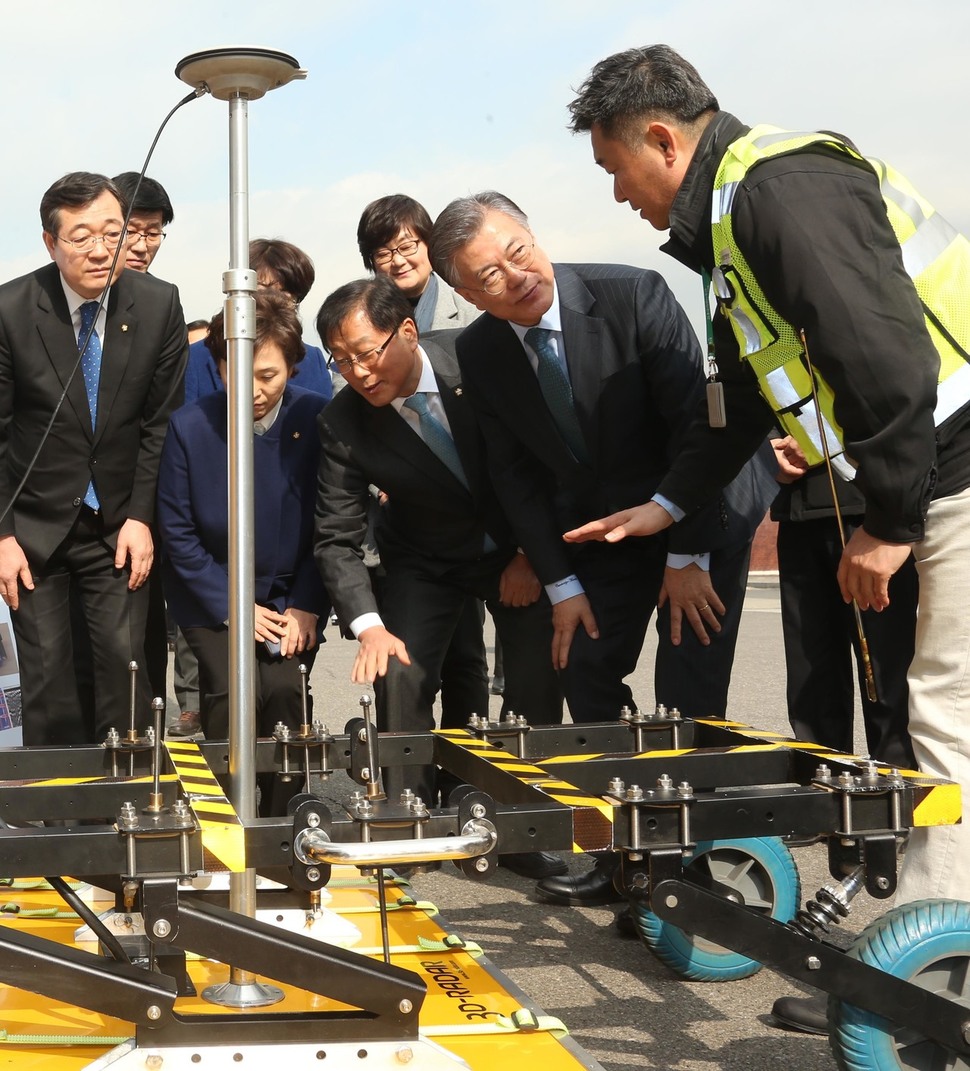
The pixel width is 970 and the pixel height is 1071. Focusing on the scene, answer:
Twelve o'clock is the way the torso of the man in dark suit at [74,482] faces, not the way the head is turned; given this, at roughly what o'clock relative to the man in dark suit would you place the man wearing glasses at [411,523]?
The man wearing glasses is roughly at 10 o'clock from the man in dark suit.

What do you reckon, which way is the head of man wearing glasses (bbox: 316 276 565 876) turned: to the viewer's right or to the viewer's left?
to the viewer's left

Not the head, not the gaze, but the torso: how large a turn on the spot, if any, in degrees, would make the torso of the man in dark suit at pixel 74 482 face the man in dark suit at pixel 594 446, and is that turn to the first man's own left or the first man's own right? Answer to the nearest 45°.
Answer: approximately 45° to the first man's own left

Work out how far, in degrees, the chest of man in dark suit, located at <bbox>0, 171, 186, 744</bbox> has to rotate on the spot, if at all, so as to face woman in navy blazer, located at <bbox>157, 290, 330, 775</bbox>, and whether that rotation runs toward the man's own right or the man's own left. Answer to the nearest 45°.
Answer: approximately 45° to the man's own left

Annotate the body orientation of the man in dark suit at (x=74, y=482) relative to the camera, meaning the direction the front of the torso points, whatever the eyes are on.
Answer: toward the camera
